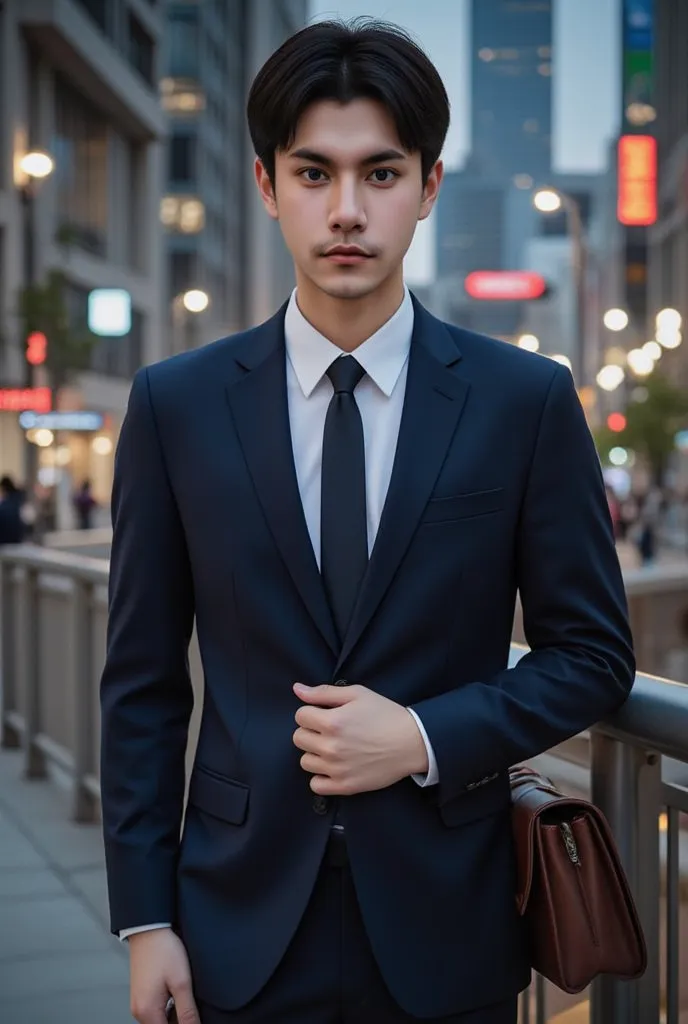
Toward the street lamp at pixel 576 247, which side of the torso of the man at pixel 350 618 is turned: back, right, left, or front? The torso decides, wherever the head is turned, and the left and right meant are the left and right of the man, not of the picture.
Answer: back

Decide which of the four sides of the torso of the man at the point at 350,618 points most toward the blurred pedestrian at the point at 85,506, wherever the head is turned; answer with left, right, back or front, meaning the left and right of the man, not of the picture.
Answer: back

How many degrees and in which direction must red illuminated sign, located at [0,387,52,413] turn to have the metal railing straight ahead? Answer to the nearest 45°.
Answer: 0° — it already faces it

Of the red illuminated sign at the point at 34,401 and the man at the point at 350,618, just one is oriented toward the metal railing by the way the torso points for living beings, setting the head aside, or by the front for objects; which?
the red illuminated sign
